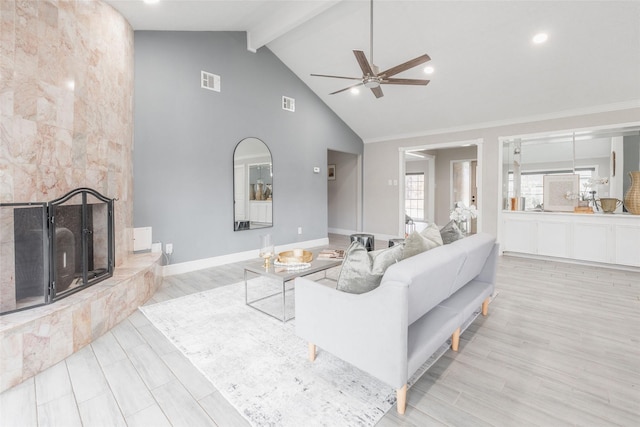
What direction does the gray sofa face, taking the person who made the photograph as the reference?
facing away from the viewer and to the left of the viewer

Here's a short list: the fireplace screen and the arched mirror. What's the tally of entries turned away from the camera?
0

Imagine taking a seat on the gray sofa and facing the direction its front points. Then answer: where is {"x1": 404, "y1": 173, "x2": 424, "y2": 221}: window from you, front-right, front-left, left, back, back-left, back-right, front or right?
front-right

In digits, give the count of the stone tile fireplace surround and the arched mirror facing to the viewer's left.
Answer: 0

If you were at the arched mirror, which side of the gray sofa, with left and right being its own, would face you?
front

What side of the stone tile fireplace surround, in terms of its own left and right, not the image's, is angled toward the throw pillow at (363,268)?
front

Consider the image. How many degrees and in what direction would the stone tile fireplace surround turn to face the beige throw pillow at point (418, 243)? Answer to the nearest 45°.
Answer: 0° — it already faces it

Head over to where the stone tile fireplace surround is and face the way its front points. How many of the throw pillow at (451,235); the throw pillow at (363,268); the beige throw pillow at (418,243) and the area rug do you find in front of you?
4

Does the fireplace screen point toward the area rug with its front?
yes

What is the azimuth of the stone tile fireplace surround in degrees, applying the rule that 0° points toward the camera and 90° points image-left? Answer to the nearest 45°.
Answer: approximately 315°
